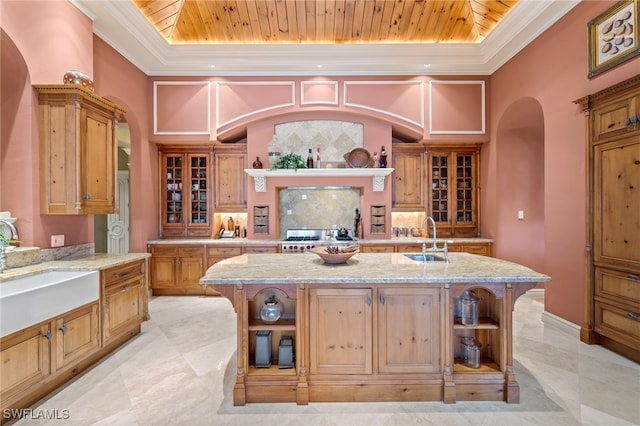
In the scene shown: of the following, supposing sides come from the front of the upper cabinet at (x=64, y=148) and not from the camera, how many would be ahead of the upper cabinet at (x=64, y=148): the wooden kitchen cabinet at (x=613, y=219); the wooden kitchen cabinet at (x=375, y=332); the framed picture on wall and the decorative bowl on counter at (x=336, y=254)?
4

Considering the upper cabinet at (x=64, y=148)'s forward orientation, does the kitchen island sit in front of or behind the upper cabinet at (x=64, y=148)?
in front

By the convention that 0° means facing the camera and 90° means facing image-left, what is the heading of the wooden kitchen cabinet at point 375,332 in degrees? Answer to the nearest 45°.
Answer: approximately 0°

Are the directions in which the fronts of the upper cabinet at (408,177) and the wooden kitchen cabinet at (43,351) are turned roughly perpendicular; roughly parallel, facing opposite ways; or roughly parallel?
roughly perpendicular

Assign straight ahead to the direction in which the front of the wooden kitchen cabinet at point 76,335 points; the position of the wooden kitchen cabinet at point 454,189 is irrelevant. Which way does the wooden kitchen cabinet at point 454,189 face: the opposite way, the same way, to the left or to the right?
to the right

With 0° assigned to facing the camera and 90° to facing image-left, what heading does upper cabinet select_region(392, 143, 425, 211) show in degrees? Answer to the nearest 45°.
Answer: approximately 0°

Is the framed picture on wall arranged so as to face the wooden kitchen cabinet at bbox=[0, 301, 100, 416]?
yes

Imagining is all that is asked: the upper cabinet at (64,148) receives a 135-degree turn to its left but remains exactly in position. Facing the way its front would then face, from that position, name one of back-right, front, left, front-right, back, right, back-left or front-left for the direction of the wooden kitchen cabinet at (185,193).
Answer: front-right

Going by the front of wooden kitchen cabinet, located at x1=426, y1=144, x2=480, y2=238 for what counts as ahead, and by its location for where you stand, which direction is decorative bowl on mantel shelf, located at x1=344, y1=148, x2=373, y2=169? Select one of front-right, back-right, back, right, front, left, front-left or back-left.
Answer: front-right

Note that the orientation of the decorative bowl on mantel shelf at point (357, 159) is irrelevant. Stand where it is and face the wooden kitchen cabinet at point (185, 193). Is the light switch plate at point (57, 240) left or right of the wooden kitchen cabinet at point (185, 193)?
left

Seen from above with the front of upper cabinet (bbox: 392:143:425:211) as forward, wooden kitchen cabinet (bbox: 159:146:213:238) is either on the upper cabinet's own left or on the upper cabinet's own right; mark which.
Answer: on the upper cabinet's own right
